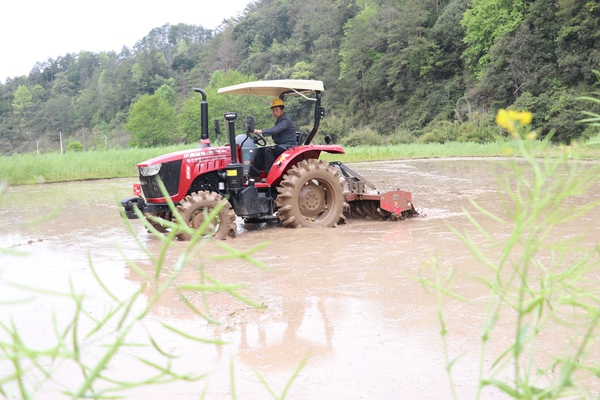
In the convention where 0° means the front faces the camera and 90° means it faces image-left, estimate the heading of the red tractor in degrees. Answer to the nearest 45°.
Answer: approximately 45°

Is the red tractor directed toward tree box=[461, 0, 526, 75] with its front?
no
